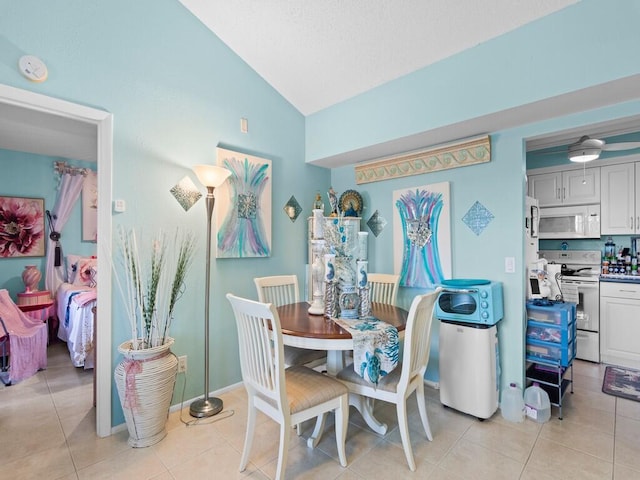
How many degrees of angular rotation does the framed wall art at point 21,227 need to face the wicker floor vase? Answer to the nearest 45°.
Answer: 0° — it already faces it

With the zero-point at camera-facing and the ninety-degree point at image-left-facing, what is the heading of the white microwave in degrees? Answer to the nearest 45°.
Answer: approximately 0°

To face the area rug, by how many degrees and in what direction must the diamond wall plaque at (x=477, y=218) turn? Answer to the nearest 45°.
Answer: approximately 135° to its left

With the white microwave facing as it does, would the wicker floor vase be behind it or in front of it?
in front

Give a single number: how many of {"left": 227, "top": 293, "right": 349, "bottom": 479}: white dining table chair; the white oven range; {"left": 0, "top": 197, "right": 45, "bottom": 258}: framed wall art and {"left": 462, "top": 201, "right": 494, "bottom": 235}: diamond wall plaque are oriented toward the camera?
3

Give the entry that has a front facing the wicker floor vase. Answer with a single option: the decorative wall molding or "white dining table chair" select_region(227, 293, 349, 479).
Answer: the decorative wall molding

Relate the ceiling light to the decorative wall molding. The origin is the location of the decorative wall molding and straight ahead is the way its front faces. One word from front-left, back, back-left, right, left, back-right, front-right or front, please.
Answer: back-left

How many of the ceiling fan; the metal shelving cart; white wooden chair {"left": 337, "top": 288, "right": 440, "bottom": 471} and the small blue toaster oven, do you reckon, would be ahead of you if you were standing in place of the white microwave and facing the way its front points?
4
